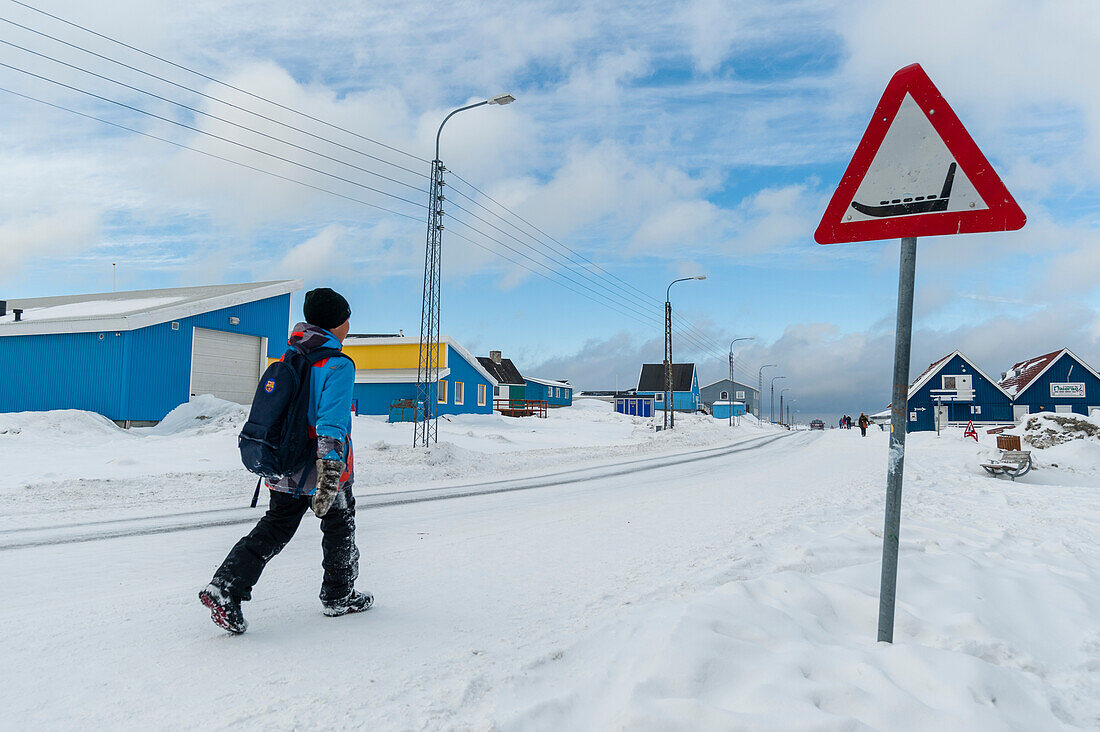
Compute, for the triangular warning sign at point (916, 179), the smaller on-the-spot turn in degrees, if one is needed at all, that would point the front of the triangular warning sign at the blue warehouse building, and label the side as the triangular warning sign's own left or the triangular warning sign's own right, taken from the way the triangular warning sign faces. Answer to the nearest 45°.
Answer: approximately 90° to the triangular warning sign's own right

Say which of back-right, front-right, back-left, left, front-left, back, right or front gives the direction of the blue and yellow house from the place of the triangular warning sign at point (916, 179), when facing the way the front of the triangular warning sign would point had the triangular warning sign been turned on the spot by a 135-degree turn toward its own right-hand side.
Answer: front

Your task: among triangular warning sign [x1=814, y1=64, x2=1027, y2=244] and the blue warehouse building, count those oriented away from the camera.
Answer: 0

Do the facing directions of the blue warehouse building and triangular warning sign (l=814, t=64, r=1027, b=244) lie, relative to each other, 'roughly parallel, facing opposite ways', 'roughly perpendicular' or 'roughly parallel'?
roughly perpendicular

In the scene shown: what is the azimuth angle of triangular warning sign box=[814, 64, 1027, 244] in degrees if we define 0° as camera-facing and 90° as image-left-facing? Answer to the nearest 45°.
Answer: approximately 0°

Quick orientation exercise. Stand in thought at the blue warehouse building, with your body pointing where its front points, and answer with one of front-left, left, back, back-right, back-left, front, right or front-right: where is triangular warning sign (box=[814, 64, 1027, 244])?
front-right

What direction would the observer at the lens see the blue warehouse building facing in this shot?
facing the viewer and to the right of the viewer

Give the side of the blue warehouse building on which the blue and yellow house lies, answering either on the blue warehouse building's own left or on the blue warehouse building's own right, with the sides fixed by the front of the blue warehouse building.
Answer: on the blue warehouse building's own left
